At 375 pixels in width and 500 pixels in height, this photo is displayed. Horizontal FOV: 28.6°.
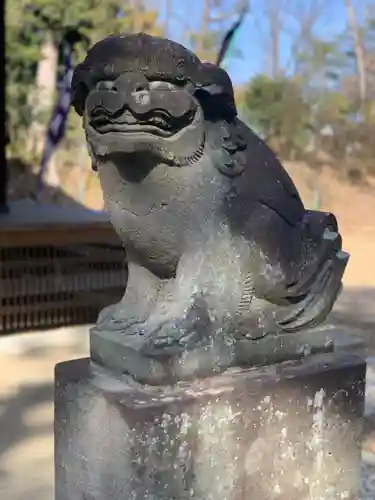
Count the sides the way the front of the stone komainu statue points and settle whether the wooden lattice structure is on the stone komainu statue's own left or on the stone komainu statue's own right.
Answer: on the stone komainu statue's own right

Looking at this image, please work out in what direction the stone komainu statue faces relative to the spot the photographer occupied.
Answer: facing the viewer and to the left of the viewer

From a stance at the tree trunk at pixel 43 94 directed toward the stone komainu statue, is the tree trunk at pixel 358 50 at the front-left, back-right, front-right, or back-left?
back-left

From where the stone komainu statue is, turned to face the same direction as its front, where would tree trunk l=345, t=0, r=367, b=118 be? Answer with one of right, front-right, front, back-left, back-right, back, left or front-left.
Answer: back-right

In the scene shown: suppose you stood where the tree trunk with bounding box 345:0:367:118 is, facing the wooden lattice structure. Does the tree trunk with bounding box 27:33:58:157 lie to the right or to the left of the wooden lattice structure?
right

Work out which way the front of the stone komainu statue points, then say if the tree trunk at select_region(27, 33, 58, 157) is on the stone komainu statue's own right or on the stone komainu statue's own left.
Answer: on the stone komainu statue's own right
